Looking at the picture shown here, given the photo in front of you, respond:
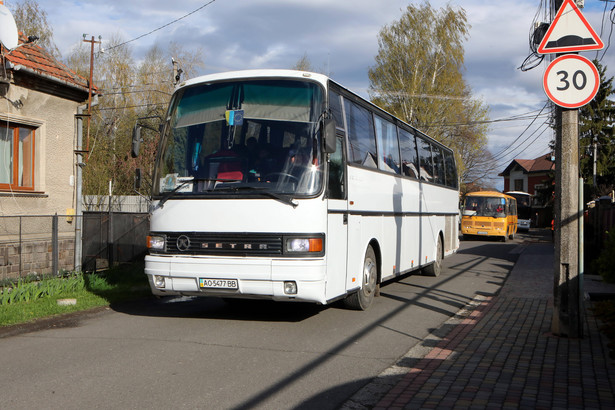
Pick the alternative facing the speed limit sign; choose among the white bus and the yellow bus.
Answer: the yellow bus

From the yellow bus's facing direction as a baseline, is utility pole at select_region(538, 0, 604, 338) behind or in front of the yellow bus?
in front

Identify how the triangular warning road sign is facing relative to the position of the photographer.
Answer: facing the viewer

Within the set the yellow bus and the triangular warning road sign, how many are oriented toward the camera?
2

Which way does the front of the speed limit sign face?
toward the camera

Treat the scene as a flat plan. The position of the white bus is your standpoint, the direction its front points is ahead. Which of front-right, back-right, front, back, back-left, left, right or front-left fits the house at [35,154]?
right

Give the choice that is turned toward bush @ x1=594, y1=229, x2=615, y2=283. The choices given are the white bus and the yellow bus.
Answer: the yellow bus

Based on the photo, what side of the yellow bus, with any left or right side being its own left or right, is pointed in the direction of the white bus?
front

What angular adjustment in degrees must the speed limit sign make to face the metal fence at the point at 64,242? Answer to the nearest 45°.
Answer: approximately 90° to its right

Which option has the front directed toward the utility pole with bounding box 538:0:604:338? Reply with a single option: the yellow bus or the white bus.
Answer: the yellow bus

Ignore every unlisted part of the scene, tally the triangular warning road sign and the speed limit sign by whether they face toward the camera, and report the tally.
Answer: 2

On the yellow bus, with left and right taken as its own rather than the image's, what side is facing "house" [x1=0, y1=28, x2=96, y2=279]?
front

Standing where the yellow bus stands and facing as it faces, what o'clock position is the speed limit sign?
The speed limit sign is roughly at 12 o'clock from the yellow bus.

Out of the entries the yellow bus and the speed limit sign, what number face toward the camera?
2

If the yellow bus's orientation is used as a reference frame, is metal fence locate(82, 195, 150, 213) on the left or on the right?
on its right

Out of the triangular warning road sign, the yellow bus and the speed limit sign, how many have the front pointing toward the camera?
3
